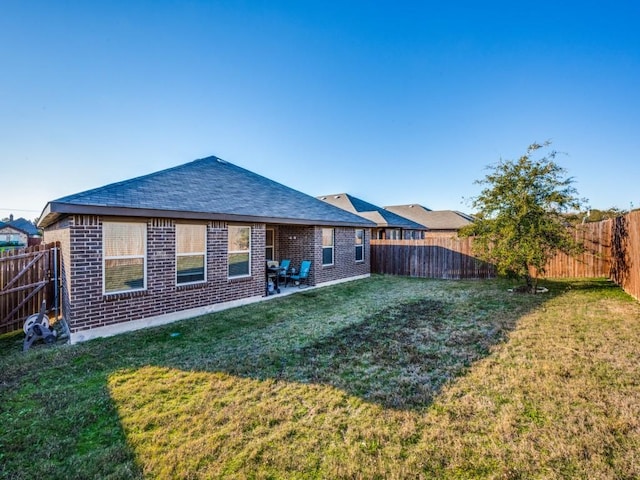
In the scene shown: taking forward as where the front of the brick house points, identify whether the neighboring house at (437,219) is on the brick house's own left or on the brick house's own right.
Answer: on the brick house's own right

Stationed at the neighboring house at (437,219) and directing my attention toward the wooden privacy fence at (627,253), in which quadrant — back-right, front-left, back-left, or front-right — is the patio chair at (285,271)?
front-right

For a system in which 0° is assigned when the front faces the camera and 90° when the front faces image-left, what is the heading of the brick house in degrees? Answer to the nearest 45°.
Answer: approximately 135°

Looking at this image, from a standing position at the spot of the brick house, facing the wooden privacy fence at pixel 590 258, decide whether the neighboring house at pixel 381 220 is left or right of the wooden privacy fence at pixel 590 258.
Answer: left

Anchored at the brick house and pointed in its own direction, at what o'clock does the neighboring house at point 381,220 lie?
The neighboring house is roughly at 3 o'clock from the brick house.
